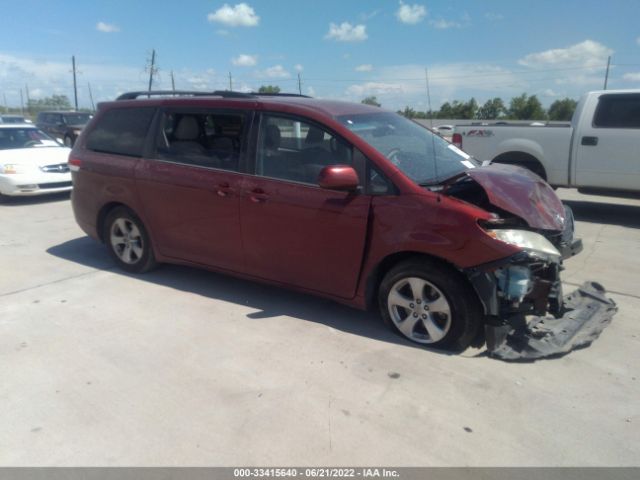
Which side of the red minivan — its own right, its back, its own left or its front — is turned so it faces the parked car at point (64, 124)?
back

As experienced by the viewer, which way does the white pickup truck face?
facing to the right of the viewer

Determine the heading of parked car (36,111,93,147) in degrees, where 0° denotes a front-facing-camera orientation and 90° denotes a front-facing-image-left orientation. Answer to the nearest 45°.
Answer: approximately 315°

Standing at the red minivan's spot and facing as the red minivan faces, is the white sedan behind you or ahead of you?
behind

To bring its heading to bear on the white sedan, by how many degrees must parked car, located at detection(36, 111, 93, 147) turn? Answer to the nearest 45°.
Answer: approximately 45° to its right
